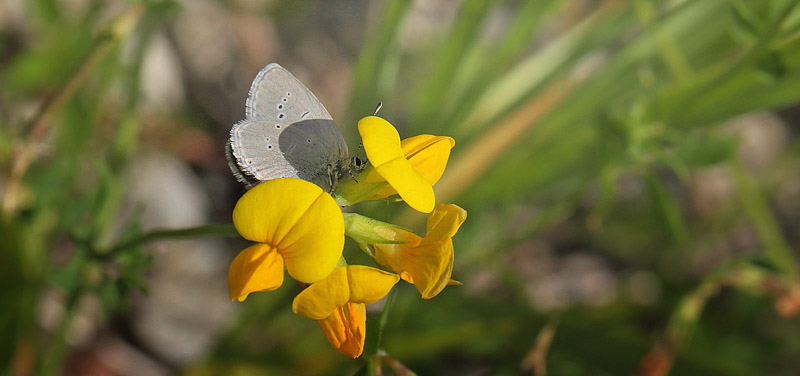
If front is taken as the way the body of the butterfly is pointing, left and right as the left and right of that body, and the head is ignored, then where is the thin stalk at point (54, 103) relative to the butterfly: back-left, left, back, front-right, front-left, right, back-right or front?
back-left

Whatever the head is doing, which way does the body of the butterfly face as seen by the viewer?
to the viewer's right
